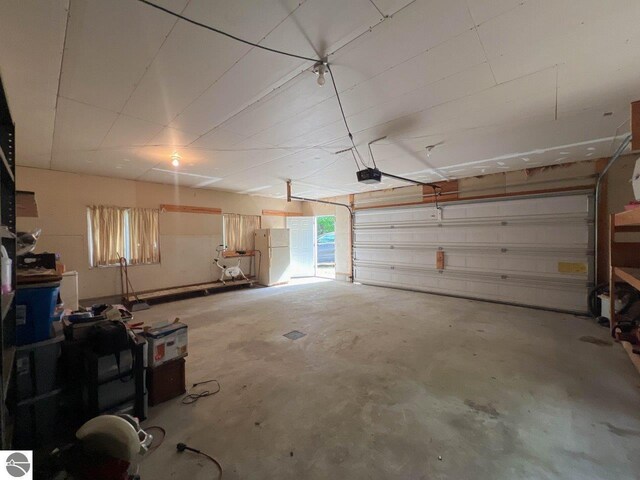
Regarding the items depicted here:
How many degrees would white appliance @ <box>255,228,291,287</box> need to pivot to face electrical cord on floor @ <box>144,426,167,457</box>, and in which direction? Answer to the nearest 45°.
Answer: approximately 45° to its right

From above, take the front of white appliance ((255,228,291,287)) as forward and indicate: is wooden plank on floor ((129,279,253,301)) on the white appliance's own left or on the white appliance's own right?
on the white appliance's own right

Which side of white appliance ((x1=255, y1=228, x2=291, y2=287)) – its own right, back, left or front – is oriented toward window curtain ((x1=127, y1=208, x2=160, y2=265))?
right

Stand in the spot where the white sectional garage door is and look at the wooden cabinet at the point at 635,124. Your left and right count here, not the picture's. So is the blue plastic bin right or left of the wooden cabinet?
right

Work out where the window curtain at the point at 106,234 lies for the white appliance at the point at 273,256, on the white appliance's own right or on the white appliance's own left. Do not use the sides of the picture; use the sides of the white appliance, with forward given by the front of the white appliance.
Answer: on the white appliance's own right

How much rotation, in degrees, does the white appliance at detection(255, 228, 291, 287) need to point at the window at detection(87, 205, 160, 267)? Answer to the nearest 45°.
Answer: approximately 90° to its right

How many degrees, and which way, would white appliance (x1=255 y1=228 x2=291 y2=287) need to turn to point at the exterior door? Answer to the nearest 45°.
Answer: approximately 90° to its left

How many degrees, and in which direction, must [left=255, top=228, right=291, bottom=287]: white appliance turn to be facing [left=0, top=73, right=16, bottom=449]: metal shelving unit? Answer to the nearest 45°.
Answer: approximately 45° to its right

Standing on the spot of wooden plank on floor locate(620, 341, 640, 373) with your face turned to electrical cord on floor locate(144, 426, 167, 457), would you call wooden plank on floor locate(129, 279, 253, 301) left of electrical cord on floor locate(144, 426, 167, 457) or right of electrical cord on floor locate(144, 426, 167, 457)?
right

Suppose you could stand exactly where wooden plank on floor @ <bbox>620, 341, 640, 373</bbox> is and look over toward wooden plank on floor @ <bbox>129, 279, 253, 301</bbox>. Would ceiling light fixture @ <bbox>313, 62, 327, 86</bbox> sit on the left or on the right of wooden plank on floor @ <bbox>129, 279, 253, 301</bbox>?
left

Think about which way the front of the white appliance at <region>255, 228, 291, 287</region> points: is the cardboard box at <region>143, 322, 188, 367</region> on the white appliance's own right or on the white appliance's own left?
on the white appliance's own right

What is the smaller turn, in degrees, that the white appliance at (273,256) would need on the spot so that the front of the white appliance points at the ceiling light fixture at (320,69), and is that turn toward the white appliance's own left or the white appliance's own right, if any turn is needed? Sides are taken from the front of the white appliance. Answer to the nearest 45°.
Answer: approximately 45° to the white appliance's own right

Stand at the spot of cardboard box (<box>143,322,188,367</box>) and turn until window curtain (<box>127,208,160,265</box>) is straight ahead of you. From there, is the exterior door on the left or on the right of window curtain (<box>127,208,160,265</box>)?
right

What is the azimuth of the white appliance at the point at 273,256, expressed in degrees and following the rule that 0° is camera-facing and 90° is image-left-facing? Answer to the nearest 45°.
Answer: approximately 315°
